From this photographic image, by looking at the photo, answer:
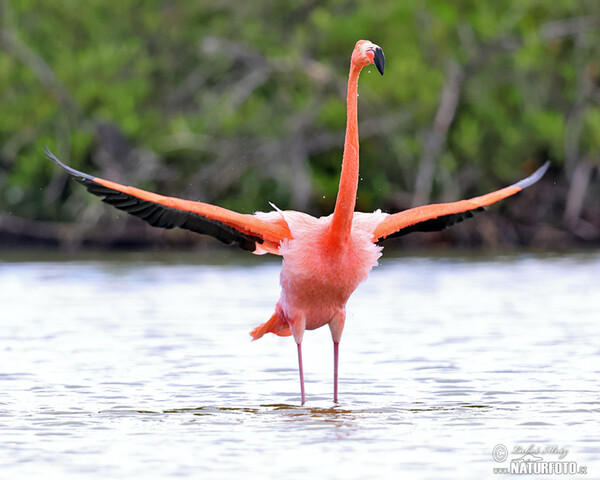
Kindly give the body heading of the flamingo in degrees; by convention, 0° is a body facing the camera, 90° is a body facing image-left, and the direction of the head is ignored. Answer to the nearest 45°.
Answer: approximately 315°
